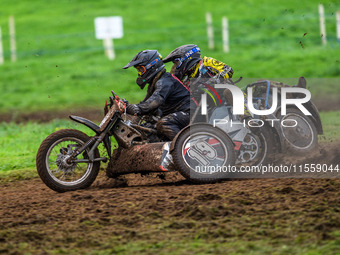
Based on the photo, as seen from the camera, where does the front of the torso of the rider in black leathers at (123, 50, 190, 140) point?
to the viewer's left

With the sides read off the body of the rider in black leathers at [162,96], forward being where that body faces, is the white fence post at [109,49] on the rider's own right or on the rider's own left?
on the rider's own right

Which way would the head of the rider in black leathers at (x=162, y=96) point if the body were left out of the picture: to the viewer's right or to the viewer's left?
to the viewer's left

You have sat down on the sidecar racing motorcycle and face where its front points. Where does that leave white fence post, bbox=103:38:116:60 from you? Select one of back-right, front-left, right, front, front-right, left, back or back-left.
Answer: right

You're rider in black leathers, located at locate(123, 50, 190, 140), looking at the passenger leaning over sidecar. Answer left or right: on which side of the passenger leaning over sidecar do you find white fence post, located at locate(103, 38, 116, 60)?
left

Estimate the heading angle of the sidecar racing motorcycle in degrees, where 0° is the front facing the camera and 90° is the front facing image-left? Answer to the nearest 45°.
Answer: approximately 90°
